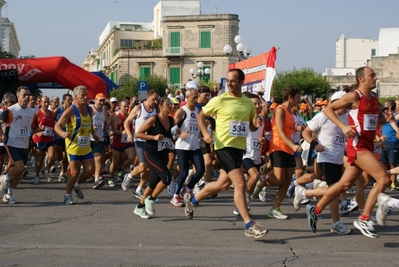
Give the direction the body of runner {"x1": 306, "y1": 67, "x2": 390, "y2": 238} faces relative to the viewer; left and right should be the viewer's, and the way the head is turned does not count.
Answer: facing the viewer and to the right of the viewer

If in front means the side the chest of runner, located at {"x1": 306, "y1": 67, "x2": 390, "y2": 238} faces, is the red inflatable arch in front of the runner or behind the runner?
behind

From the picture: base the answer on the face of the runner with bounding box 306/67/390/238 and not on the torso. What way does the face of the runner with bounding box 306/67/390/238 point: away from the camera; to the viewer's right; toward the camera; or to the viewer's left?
to the viewer's right

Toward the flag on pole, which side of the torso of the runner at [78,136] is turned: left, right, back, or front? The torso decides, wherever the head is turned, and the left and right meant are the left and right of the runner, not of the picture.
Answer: left

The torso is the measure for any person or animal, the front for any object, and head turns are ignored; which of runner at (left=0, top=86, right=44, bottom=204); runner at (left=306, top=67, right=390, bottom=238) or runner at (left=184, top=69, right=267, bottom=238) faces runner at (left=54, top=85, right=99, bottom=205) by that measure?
runner at (left=0, top=86, right=44, bottom=204)

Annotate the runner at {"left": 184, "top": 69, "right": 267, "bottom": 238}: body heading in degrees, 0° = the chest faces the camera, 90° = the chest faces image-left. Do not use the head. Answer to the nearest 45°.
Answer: approximately 315°

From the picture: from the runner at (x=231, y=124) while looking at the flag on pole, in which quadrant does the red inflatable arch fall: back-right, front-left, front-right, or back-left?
front-left

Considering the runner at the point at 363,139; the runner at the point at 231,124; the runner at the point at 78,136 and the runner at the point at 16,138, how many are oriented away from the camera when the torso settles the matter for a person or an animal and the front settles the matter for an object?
0

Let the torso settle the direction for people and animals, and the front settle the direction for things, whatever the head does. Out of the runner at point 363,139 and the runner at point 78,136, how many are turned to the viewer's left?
0

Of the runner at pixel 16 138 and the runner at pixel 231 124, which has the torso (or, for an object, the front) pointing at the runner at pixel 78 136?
the runner at pixel 16 138

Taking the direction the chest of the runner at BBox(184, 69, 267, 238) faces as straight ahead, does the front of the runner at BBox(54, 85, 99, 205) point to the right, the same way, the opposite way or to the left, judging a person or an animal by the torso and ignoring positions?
the same way

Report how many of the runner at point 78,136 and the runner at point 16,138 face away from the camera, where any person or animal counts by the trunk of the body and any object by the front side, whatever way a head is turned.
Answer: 0
